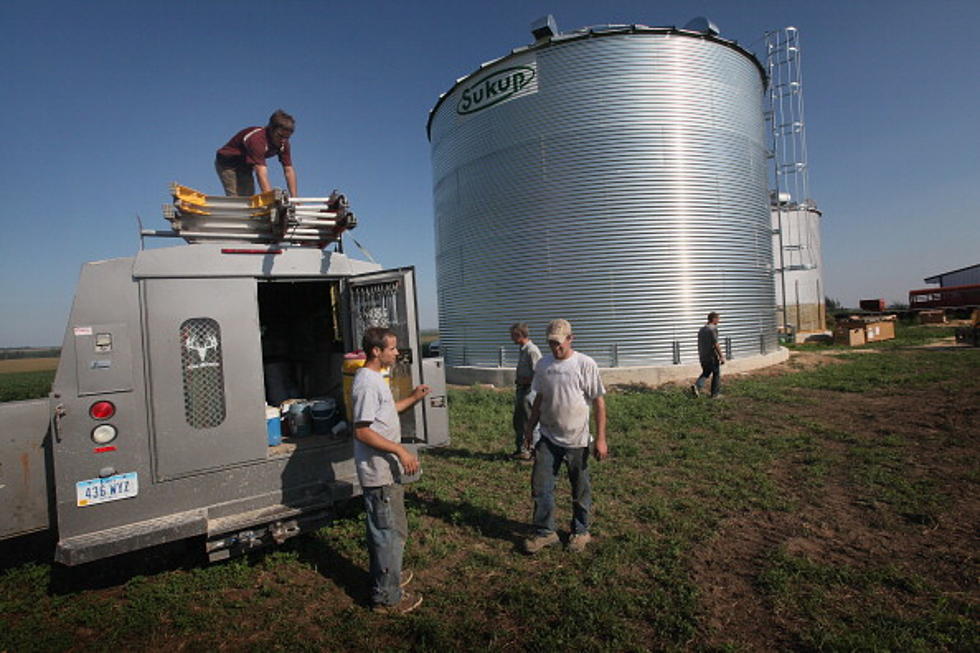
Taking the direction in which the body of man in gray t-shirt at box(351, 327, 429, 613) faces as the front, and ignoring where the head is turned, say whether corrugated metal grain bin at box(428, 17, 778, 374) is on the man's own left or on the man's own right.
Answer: on the man's own left

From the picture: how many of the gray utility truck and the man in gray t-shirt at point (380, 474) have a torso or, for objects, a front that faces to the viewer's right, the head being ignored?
1

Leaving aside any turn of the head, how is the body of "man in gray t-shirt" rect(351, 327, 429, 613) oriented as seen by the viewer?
to the viewer's right

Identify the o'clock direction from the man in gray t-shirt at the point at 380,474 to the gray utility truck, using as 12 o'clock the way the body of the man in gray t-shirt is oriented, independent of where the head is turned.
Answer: The gray utility truck is roughly at 7 o'clock from the man in gray t-shirt.

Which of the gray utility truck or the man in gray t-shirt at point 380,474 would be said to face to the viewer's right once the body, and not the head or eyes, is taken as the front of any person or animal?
the man in gray t-shirt

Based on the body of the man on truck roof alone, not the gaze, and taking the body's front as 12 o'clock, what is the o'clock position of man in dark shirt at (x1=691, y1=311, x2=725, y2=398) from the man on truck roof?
The man in dark shirt is roughly at 10 o'clock from the man on truck roof.

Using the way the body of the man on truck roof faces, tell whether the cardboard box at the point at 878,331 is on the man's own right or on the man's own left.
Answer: on the man's own left

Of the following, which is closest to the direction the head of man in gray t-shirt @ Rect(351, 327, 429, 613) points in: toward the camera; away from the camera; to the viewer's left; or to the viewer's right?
to the viewer's right

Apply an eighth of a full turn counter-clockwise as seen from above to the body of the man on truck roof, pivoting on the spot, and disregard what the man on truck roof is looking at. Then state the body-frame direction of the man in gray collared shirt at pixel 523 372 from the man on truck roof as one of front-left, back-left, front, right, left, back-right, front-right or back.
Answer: front

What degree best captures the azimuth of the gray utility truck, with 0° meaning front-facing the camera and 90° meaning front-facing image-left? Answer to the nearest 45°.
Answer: approximately 135°
